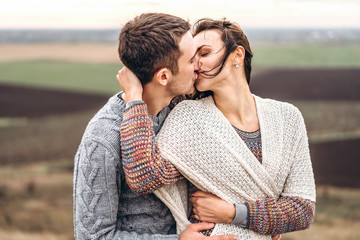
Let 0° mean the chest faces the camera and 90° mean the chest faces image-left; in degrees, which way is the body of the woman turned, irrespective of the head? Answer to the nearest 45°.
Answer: approximately 0°

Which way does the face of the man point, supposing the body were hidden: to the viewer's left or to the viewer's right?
to the viewer's right
